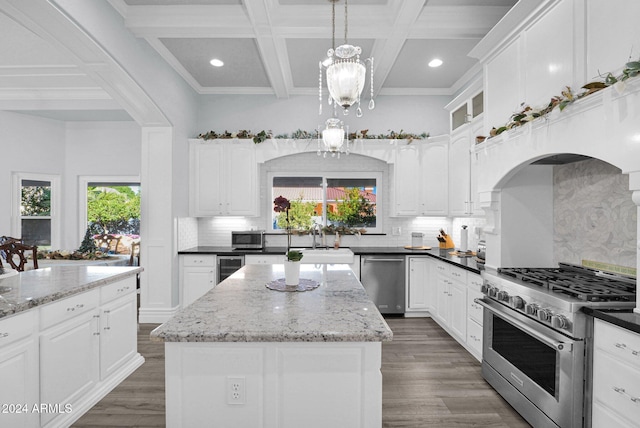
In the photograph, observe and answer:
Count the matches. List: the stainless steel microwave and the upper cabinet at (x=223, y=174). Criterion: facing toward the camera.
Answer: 2

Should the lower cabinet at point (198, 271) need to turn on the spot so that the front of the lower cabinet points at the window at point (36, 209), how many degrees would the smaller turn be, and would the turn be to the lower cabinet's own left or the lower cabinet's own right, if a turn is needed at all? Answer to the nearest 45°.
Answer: approximately 135° to the lower cabinet's own right

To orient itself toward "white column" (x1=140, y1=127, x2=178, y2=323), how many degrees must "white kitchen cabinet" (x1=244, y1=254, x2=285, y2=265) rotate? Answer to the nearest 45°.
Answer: approximately 90° to its right

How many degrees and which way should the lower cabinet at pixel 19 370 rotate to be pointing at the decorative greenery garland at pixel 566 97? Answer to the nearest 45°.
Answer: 0° — it already faces it

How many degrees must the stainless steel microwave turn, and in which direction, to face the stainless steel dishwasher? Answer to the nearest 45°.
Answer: approximately 90° to its left

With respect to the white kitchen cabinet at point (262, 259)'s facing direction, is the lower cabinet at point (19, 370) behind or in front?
in front

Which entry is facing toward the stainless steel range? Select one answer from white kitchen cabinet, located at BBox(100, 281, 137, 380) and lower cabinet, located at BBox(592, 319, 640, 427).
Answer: the white kitchen cabinet

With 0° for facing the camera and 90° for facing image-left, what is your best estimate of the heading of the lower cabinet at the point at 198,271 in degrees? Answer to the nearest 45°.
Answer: approximately 0°

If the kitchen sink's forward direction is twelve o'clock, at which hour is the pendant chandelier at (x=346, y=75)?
The pendant chandelier is roughly at 12 o'clock from the kitchen sink.

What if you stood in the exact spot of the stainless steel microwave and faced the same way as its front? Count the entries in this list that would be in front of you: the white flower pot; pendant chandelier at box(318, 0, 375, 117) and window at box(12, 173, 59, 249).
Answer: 2

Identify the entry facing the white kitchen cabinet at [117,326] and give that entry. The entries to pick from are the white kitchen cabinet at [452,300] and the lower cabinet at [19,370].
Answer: the white kitchen cabinet at [452,300]
